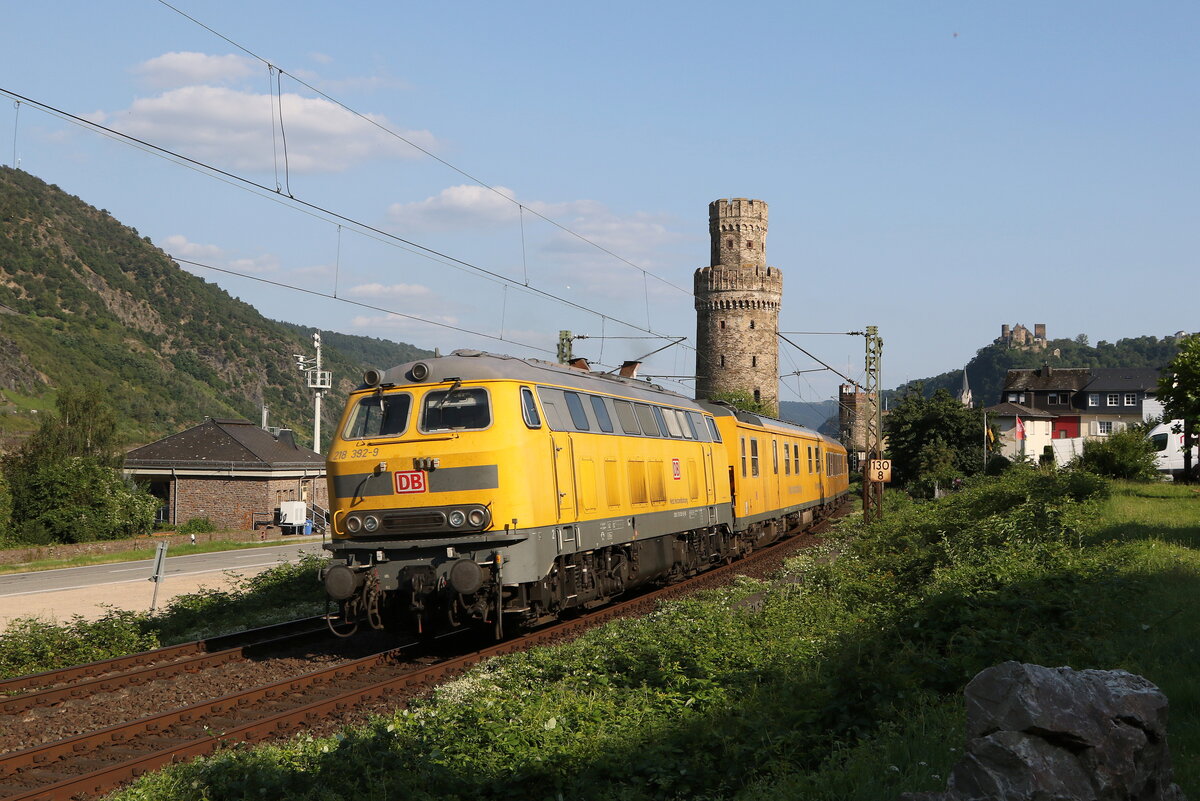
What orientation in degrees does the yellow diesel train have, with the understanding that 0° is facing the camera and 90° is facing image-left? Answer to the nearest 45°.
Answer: approximately 45°

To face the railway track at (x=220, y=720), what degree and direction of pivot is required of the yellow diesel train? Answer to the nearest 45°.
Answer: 0° — it already faces it

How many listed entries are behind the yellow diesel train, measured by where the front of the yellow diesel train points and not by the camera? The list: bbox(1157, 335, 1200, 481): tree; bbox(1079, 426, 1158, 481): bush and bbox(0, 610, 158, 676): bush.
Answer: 2

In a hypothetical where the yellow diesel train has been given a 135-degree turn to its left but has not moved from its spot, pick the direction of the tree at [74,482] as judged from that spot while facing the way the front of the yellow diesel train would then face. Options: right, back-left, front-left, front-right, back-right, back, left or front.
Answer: back-left

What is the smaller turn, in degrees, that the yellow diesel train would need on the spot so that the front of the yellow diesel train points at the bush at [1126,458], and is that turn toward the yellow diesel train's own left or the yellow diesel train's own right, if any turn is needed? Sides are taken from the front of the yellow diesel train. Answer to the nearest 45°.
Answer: approximately 180°

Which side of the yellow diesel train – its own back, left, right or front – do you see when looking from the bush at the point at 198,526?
right

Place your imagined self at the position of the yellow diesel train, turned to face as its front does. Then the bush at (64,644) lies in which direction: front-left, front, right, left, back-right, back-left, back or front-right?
front-right

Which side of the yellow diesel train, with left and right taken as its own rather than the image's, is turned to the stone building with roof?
right

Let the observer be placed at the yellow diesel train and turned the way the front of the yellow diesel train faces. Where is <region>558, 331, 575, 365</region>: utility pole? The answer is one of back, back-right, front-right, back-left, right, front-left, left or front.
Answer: back-right

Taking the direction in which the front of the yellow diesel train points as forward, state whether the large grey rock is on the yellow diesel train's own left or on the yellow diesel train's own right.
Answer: on the yellow diesel train's own left

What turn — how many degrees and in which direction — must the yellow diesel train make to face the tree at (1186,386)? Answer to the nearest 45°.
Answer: approximately 180°
